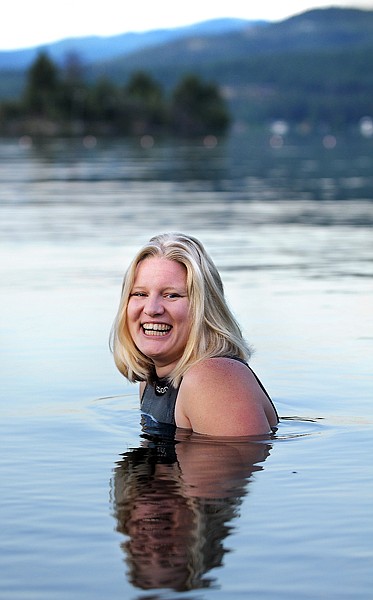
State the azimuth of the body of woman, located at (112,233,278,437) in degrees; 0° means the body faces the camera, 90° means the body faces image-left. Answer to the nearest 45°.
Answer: approximately 45°
